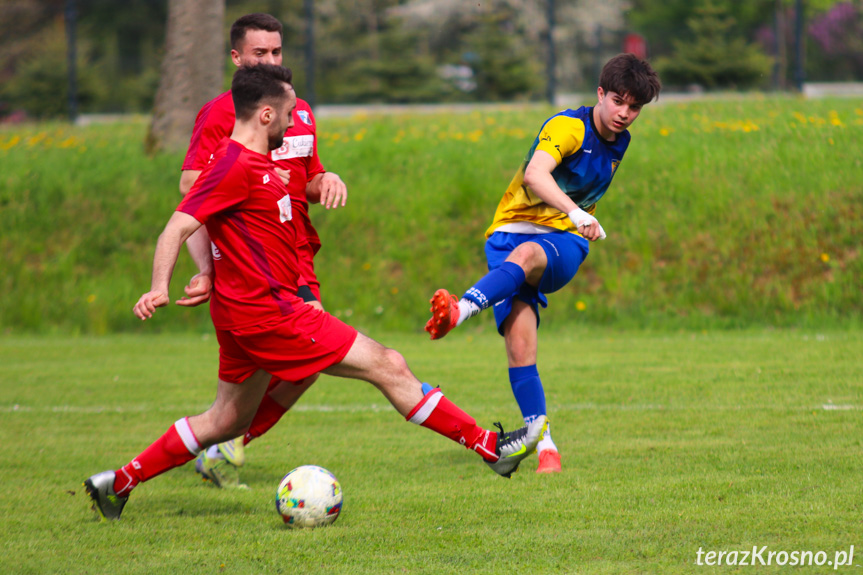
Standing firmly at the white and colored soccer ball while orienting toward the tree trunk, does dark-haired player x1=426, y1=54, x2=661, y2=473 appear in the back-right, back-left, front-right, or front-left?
front-right

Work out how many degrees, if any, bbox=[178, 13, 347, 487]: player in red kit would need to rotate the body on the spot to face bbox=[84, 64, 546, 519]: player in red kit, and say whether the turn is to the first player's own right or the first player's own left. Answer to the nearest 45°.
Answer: approximately 45° to the first player's own right

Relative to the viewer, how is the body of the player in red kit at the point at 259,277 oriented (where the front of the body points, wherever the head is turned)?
to the viewer's right

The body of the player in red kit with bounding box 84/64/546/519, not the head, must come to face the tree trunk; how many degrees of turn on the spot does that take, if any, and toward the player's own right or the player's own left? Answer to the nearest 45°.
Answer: approximately 90° to the player's own left

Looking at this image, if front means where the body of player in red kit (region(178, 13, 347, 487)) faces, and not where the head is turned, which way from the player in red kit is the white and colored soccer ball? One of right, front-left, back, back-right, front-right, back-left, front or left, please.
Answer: front-right

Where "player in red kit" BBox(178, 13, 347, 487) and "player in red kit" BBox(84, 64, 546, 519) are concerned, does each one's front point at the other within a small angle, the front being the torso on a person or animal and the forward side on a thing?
no

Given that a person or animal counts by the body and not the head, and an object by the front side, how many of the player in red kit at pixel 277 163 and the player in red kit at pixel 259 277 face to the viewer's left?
0

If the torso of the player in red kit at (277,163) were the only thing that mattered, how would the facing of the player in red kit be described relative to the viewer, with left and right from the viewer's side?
facing the viewer and to the right of the viewer

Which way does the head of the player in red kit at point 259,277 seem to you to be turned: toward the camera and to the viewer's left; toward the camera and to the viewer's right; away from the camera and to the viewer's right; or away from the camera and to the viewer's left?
away from the camera and to the viewer's right

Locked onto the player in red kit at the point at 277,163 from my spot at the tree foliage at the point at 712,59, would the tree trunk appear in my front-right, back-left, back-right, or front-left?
front-right
